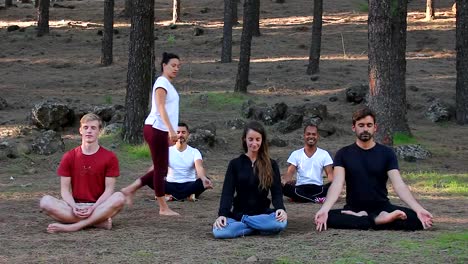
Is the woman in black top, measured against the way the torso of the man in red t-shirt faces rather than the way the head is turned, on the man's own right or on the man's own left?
on the man's own left

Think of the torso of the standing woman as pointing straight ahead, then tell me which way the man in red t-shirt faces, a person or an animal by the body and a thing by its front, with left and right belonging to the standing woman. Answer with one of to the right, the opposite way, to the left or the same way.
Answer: to the right

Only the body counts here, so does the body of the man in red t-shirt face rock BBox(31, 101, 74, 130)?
no

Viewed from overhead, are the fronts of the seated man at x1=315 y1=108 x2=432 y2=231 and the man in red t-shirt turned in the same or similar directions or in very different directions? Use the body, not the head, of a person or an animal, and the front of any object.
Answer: same or similar directions

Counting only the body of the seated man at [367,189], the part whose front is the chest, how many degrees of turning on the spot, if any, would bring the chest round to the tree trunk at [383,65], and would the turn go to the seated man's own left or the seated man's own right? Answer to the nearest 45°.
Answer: approximately 180°

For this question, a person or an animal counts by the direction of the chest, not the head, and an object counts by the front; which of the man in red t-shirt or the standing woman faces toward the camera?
the man in red t-shirt

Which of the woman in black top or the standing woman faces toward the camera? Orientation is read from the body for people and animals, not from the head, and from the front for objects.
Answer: the woman in black top

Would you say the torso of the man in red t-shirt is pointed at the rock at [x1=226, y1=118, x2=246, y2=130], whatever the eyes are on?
no

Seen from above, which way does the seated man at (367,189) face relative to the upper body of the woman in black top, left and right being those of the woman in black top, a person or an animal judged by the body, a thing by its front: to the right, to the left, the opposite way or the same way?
the same way

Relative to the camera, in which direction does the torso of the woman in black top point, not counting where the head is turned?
toward the camera

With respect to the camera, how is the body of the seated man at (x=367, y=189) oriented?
toward the camera

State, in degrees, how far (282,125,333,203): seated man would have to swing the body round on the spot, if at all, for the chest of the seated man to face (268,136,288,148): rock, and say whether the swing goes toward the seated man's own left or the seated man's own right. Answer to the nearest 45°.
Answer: approximately 180°

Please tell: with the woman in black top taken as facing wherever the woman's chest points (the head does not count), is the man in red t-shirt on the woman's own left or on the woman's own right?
on the woman's own right

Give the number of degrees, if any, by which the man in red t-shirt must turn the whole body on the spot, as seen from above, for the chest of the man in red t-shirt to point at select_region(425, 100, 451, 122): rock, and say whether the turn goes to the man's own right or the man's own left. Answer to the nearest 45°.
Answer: approximately 135° to the man's own left

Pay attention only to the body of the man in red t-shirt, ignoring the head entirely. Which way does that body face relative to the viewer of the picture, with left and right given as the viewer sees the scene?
facing the viewer

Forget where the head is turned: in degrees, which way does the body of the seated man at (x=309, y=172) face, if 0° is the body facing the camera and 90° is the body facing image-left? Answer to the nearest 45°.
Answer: approximately 0°

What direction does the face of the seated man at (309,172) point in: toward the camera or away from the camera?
toward the camera

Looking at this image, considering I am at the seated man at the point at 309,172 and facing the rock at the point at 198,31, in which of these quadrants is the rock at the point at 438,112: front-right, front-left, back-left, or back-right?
front-right

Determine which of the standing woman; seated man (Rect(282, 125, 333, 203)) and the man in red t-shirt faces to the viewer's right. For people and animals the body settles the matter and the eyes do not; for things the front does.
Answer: the standing woman

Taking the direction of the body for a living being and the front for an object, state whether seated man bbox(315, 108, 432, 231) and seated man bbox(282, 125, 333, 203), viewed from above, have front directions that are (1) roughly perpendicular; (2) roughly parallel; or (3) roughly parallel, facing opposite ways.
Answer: roughly parallel
